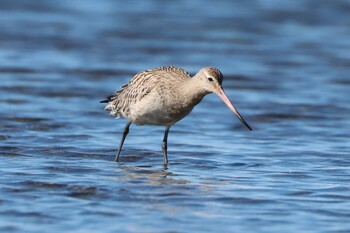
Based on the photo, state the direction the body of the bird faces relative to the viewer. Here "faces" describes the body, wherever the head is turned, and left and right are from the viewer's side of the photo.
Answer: facing to the right of the viewer
